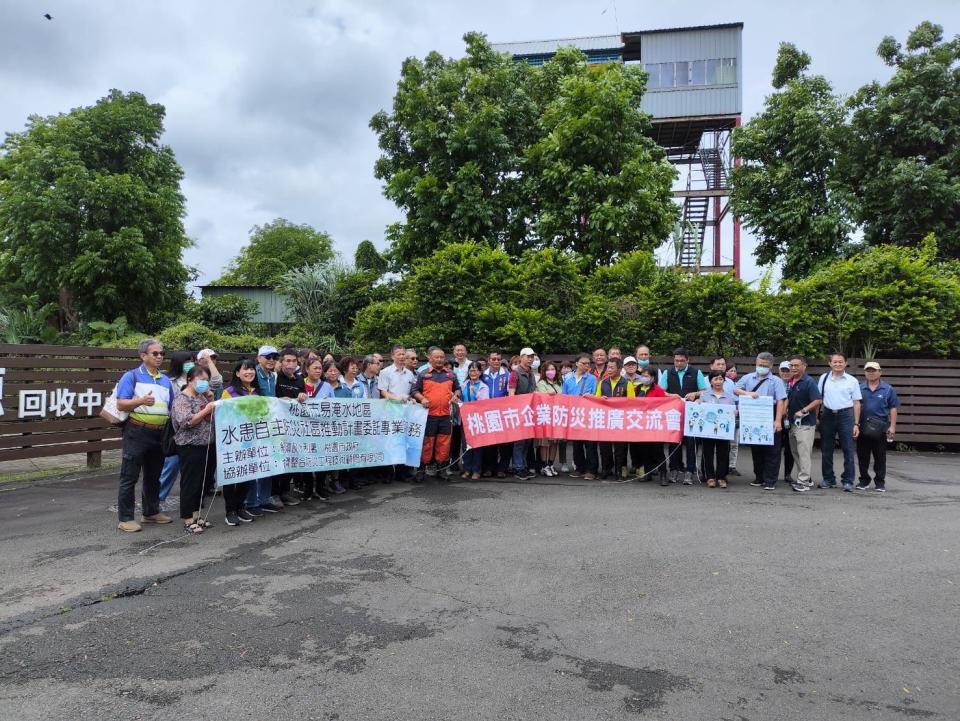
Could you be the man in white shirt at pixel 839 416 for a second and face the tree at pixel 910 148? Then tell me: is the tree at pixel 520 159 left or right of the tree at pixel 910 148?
left

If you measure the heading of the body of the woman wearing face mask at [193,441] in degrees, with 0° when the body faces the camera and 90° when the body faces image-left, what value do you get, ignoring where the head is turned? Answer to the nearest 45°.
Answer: approximately 315°

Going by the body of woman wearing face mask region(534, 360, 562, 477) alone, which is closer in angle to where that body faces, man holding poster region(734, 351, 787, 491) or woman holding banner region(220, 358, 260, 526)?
the woman holding banner

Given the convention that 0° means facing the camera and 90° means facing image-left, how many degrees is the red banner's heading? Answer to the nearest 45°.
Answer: approximately 0°
